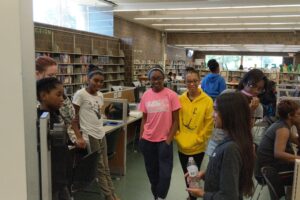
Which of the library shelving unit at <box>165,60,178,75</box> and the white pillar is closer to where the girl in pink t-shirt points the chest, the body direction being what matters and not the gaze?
the white pillar

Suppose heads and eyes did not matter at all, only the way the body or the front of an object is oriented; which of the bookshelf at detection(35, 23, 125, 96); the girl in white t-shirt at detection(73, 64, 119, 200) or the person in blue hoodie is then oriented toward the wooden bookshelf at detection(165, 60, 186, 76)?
the person in blue hoodie

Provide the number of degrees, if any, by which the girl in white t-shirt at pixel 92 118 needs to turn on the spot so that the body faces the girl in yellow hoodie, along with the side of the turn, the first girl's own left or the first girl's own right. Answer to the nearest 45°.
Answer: approximately 45° to the first girl's own left

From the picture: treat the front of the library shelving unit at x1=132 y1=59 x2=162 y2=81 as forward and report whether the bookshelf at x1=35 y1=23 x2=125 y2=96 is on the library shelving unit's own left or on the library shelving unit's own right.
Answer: on the library shelving unit's own right

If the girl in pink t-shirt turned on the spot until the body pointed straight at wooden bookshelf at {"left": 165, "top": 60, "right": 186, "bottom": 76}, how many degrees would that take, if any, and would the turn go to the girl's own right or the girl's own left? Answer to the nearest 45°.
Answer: approximately 180°

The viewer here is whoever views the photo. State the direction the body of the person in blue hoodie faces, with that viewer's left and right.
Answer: facing away from the viewer

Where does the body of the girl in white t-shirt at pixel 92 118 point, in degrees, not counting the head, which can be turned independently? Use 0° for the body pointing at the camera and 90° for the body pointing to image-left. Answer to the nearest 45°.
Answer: approximately 315°
